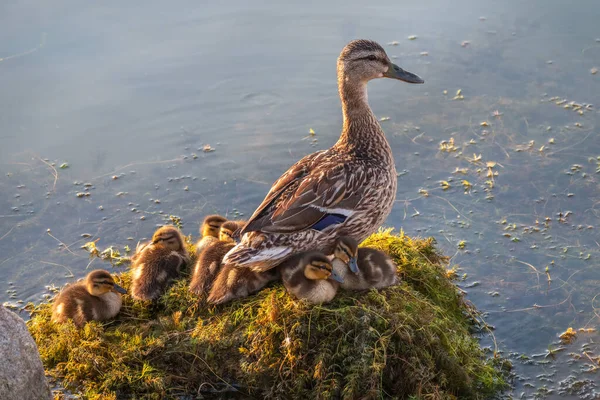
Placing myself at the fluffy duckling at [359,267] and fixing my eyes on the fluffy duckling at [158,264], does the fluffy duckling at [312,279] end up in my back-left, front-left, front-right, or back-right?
front-left

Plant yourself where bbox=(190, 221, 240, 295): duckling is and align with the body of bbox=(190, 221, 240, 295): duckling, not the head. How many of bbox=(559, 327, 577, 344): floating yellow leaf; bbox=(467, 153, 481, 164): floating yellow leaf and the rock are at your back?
1

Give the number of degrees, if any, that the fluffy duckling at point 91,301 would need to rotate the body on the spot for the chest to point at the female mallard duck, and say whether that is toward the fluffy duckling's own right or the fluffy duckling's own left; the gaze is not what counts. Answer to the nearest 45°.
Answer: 0° — it already faces it

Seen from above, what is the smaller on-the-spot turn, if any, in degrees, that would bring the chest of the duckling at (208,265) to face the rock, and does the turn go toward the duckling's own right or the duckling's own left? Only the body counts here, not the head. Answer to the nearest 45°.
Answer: approximately 180°

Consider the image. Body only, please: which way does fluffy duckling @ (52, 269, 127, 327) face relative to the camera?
to the viewer's right

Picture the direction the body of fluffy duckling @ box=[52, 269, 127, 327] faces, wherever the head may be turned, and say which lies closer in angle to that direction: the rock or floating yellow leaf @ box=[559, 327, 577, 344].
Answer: the floating yellow leaf

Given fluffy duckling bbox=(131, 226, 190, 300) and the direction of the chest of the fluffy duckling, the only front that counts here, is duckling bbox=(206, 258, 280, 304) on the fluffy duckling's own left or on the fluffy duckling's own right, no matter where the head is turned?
on the fluffy duckling's own right

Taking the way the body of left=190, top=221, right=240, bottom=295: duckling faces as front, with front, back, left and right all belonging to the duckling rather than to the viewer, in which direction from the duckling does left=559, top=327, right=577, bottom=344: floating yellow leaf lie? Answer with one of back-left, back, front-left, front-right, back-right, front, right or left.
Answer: front-right

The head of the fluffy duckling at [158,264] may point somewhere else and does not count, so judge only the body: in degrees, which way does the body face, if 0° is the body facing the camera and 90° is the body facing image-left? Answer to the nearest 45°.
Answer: approximately 225°

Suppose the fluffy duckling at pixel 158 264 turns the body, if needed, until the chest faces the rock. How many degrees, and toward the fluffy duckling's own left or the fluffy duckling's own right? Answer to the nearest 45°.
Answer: approximately 180°

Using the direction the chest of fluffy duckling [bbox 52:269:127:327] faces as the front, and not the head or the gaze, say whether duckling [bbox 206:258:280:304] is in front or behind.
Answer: in front

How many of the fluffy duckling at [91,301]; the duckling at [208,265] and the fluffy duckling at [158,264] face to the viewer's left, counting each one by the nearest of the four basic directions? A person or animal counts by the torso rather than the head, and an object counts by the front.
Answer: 0

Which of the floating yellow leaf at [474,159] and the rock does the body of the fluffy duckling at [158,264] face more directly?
the floating yellow leaf

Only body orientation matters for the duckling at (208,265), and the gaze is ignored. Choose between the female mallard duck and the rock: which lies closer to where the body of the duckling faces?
the female mallard duck

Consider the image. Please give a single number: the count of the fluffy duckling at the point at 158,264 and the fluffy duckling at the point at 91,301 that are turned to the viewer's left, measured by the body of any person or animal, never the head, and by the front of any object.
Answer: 0
